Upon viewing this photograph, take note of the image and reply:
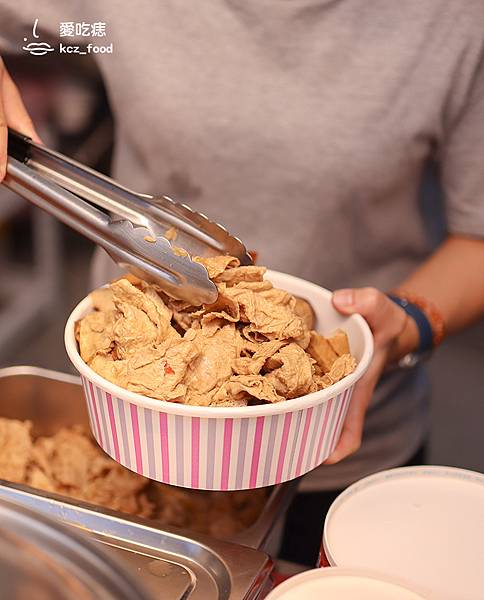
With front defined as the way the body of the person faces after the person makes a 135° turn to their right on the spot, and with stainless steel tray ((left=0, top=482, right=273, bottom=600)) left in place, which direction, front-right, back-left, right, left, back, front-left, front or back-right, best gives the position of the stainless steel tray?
back-left

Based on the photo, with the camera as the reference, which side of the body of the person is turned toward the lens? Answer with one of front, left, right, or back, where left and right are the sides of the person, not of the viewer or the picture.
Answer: front

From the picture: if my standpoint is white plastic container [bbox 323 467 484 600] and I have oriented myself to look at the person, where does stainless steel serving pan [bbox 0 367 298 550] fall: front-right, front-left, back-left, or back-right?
front-left
